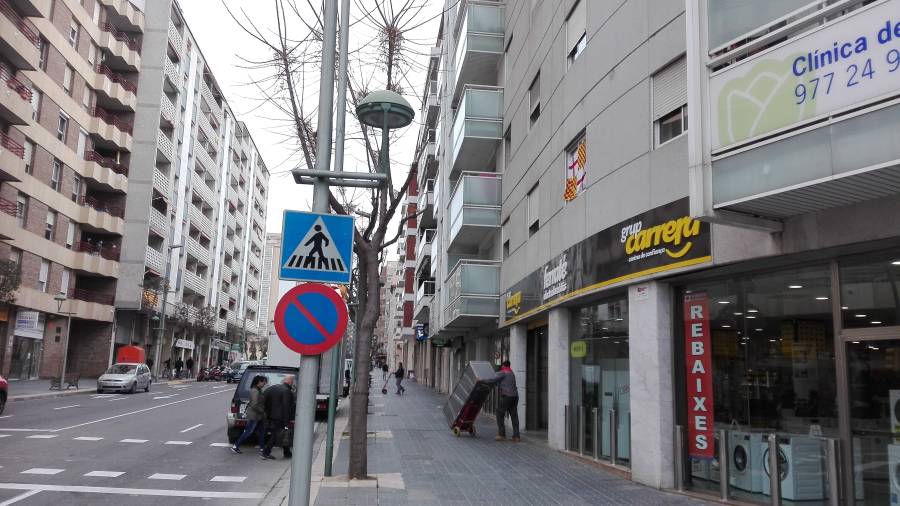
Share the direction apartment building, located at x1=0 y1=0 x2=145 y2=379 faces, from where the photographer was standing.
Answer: facing the viewer and to the right of the viewer

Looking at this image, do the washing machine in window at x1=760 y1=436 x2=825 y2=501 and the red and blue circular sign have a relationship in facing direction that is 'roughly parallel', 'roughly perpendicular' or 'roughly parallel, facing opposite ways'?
roughly perpendicular

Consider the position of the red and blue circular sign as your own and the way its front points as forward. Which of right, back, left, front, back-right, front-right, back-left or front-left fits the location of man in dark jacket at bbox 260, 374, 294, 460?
back

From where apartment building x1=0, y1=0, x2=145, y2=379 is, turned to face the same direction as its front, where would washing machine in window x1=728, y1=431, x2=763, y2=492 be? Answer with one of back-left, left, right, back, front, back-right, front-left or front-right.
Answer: front-right

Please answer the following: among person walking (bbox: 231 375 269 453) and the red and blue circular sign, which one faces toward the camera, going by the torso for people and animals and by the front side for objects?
the red and blue circular sign

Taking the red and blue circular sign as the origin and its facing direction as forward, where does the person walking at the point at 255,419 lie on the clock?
The person walking is roughly at 6 o'clock from the red and blue circular sign.

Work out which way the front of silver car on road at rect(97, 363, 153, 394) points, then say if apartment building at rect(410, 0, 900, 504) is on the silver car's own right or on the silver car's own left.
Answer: on the silver car's own left

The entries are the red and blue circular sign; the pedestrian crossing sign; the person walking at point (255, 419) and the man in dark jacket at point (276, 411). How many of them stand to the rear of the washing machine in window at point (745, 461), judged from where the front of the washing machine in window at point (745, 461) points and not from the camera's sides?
0

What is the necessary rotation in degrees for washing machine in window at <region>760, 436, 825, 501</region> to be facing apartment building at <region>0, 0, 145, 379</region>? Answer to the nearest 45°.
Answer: approximately 90° to its right

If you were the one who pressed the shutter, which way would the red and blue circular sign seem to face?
facing the viewer

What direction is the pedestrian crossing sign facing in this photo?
toward the camera

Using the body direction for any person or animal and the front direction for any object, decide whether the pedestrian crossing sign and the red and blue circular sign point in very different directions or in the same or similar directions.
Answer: same or similar directions

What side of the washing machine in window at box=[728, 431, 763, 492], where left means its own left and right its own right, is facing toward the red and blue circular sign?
front

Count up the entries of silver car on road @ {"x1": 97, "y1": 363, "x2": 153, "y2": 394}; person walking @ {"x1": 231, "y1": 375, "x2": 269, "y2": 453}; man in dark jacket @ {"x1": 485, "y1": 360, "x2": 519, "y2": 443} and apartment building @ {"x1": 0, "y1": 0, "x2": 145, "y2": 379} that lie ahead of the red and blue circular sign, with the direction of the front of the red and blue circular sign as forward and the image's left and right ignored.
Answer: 0

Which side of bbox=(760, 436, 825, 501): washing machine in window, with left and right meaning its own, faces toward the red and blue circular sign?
front
